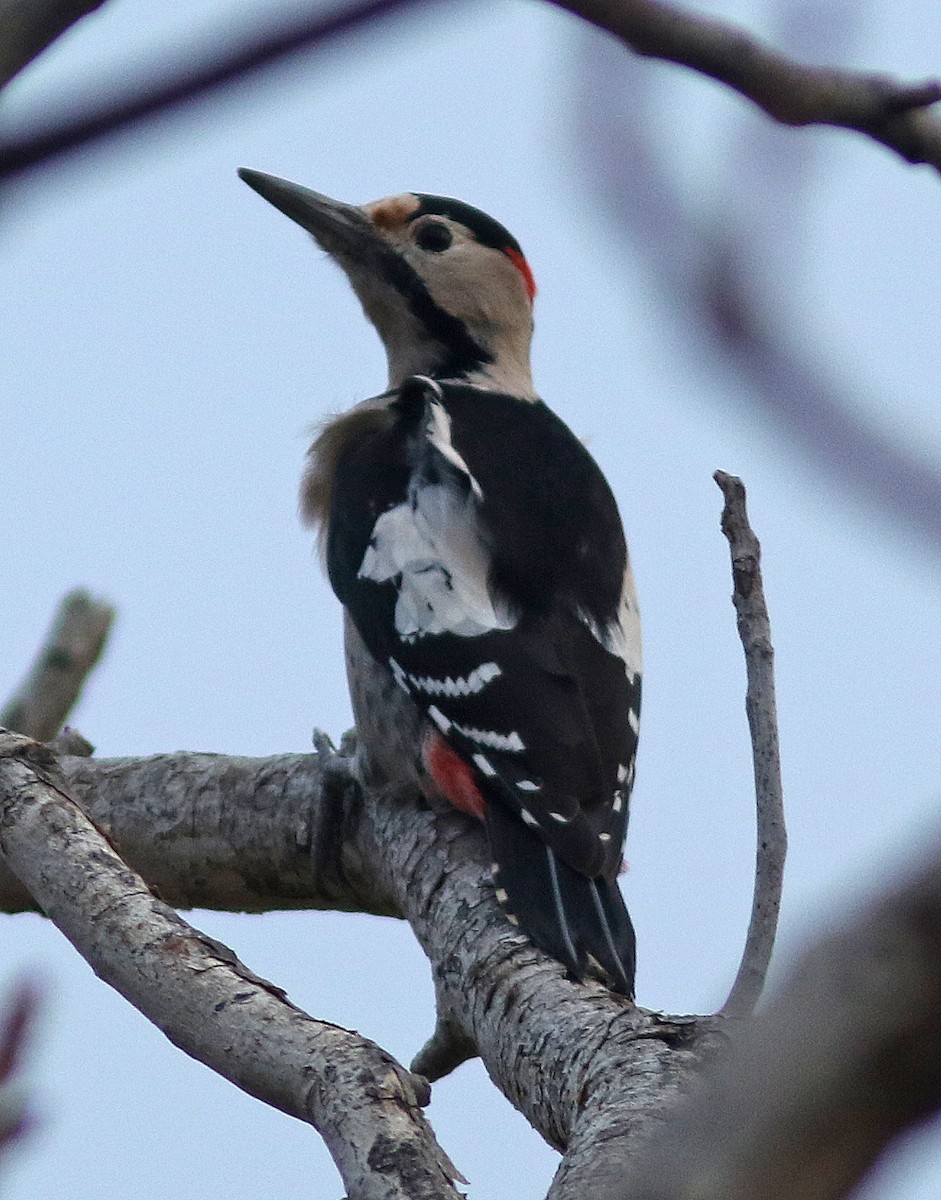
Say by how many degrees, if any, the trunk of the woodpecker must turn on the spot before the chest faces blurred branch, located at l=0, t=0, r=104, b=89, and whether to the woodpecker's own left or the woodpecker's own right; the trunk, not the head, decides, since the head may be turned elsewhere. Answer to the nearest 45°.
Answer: approximately 135° to the woodpecker's own left

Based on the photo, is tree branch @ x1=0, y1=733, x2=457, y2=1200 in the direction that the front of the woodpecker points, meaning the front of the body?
no

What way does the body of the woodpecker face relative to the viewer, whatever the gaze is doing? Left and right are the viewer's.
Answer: facing away from the viewer and to the left of the viewer

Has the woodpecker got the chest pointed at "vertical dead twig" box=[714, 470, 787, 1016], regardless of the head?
no

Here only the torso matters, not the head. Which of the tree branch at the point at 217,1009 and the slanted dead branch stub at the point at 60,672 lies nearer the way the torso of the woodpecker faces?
the slanted dead branch stub
